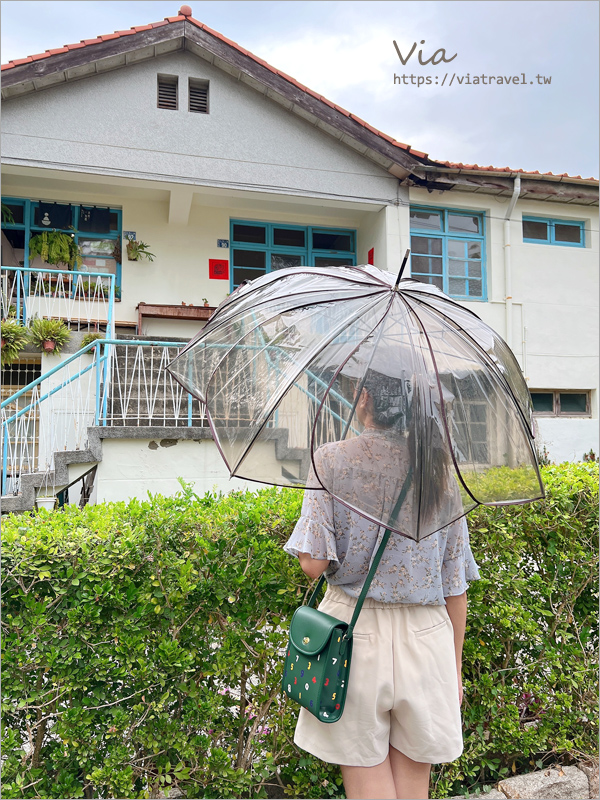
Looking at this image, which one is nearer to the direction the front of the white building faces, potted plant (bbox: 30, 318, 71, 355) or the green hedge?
the green hedge

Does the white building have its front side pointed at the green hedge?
yes

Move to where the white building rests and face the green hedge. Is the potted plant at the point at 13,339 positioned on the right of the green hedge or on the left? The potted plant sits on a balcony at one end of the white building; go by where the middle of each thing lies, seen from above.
right

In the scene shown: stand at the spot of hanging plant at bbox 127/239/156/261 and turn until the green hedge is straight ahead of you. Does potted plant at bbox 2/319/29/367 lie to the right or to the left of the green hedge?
right

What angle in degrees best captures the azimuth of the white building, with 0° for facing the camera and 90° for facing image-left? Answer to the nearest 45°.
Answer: approximately 0°
